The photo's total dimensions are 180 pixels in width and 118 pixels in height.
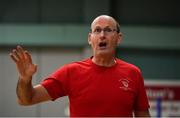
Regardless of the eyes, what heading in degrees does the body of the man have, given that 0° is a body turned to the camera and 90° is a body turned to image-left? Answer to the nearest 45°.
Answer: approximately 0°
